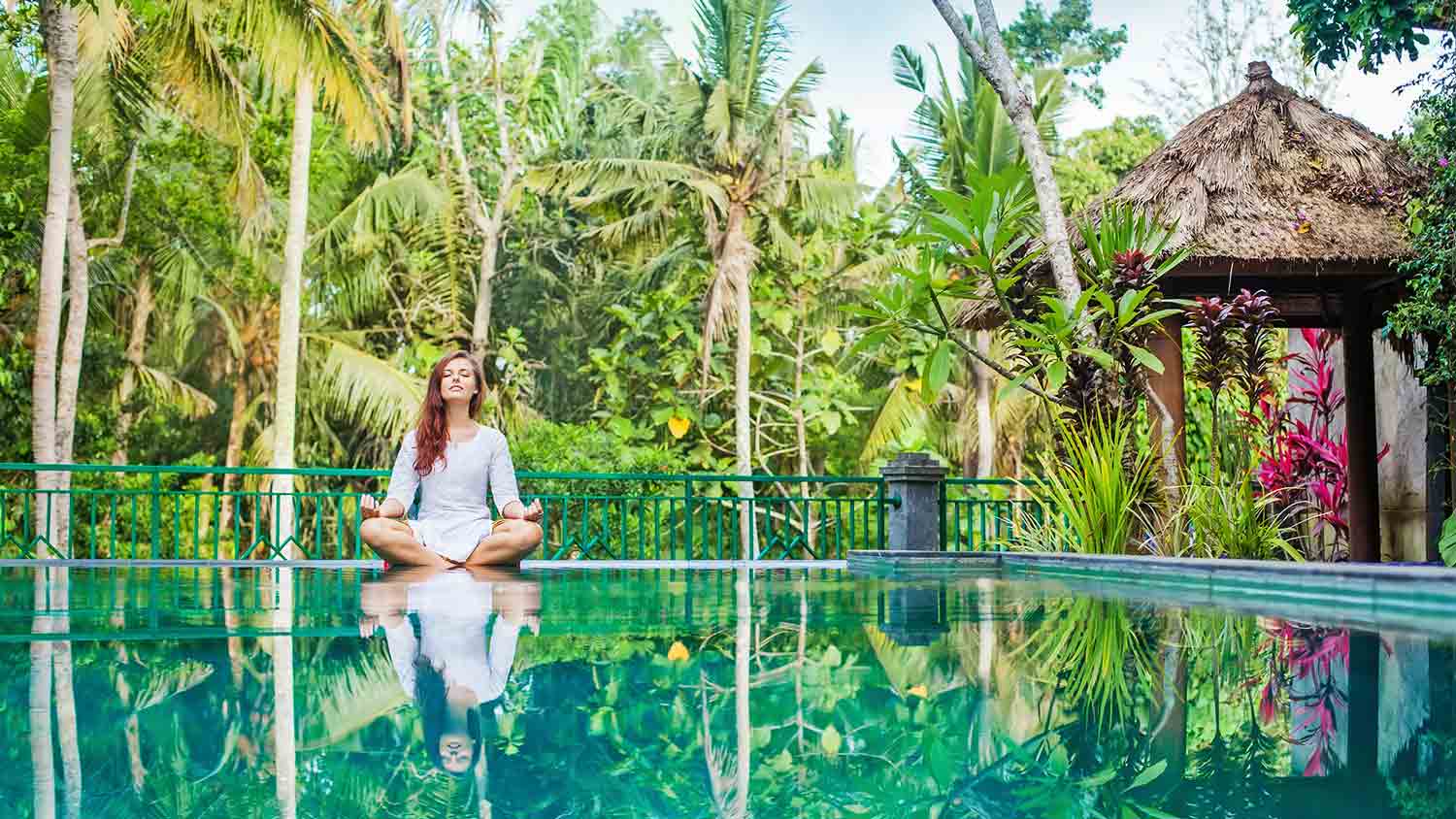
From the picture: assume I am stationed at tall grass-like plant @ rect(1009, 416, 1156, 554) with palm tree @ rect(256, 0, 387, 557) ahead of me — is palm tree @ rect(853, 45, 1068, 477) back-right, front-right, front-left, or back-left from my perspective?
front-right

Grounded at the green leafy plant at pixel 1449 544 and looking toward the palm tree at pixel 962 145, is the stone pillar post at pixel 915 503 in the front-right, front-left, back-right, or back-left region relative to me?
front-left

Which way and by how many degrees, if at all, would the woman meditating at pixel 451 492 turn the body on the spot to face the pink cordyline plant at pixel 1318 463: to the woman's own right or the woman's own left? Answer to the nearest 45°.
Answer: approximately 135° to the woman's own left

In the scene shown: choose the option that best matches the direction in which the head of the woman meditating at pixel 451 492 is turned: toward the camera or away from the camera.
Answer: toward the camera

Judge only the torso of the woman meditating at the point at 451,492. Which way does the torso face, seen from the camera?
toward the camera

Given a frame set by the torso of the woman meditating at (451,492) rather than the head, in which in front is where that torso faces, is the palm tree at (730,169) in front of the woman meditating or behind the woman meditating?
behind

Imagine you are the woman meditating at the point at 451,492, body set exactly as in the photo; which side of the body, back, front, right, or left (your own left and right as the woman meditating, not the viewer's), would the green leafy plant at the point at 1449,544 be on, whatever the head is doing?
left

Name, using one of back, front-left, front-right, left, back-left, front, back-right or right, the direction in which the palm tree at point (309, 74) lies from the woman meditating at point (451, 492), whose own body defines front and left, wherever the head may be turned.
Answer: back

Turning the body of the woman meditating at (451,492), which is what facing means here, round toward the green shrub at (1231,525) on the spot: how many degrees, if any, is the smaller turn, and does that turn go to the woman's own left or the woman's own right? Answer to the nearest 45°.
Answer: approximately 90° to the woman's own left

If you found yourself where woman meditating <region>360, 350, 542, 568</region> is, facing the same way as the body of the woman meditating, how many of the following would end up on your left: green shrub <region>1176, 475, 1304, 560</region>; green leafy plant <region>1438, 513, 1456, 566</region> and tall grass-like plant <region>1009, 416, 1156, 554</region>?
3

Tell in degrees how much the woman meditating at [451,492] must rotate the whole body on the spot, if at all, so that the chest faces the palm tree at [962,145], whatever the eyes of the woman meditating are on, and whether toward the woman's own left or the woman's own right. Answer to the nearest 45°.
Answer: approximately 135° to the woman's own left

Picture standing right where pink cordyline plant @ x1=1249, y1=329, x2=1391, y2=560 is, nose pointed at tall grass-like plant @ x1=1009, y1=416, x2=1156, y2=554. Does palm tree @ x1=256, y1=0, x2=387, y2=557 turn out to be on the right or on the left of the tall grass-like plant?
right
